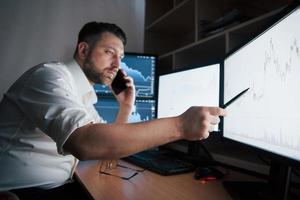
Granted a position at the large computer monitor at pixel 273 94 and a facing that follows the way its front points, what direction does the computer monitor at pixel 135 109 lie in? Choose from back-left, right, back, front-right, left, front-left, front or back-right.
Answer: right

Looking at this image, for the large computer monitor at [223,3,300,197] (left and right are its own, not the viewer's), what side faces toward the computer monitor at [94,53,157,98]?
right

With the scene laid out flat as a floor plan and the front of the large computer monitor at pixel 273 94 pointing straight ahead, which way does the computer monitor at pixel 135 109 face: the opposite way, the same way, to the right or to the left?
to the left

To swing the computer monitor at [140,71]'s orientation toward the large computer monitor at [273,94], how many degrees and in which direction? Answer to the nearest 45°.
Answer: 0° — it already faces it

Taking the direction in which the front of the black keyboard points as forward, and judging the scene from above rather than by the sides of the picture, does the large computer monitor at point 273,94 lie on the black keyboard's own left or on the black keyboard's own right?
on the black keyboard's own left

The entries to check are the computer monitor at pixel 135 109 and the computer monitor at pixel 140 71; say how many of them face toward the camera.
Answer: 2

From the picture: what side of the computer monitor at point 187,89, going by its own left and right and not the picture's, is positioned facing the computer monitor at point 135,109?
right

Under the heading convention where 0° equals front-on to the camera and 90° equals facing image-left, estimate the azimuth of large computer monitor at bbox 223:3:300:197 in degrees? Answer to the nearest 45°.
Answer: approximately 45°

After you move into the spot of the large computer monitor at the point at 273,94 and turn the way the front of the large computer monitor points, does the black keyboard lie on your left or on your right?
on your right

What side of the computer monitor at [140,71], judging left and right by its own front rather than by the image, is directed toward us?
front

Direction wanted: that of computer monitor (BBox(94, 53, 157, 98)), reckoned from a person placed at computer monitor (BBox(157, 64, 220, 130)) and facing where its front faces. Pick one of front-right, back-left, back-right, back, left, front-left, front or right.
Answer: right

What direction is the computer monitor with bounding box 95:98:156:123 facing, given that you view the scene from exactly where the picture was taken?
facing the viewer

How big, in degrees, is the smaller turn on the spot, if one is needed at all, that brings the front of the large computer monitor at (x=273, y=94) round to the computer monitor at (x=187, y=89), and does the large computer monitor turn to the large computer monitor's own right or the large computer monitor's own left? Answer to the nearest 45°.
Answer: approximately 90° to the large computer monitor's own right

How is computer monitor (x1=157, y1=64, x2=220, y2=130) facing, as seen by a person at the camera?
facing the viewer and to the left of the viewer
